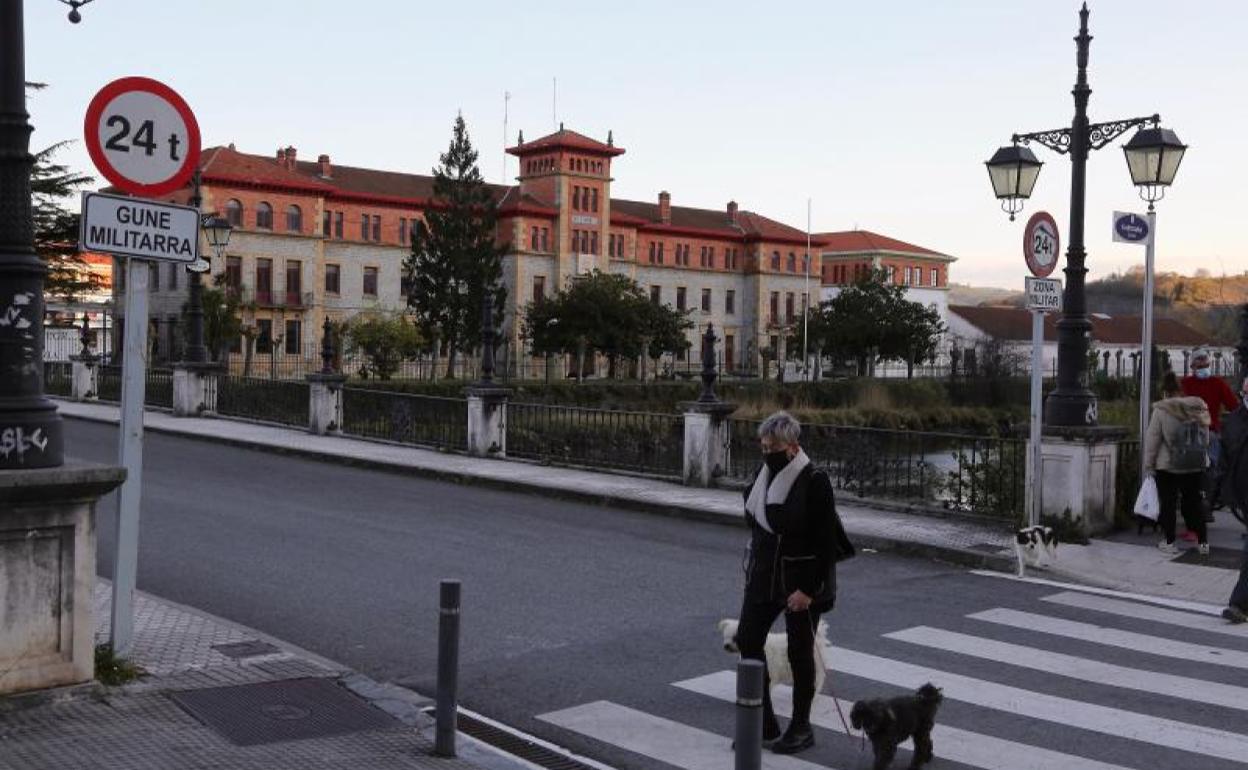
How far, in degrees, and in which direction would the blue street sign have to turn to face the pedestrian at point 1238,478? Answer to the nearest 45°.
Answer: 0° — it already faces them

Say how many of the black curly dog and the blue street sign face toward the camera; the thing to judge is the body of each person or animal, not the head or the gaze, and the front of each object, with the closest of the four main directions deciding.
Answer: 1

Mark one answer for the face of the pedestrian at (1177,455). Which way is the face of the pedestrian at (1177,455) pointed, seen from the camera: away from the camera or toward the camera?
away from the camera

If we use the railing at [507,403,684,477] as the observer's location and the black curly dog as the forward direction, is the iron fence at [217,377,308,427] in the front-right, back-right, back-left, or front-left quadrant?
back-right

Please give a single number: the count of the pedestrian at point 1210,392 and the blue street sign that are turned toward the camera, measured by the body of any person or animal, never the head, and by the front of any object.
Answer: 2

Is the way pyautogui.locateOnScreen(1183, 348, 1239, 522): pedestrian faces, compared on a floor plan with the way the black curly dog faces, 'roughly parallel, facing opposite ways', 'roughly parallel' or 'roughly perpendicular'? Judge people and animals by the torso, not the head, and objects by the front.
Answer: roughly perpendicular

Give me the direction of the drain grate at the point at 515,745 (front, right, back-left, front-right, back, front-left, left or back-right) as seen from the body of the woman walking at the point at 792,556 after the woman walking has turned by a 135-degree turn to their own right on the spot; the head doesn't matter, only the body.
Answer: left

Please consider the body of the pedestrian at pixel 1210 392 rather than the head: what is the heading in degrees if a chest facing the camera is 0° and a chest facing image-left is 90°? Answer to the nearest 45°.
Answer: approximately 0°

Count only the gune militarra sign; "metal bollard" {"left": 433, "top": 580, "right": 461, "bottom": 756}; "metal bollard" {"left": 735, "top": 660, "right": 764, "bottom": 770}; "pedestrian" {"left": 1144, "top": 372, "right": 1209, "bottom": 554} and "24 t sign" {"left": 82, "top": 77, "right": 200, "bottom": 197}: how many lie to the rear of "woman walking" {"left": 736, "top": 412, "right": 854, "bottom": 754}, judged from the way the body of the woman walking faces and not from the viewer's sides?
1

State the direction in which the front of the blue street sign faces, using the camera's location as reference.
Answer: facing the viewer
